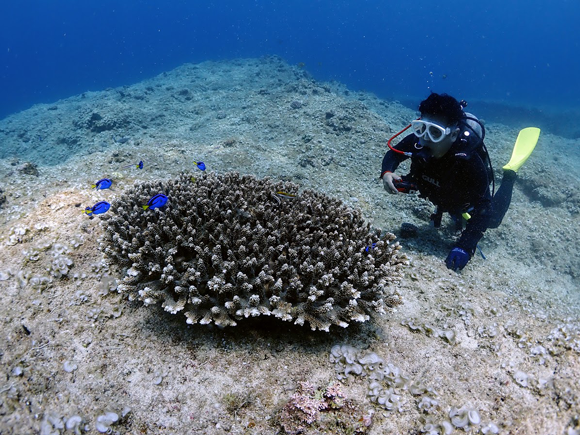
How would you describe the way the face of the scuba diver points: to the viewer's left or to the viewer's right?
to the viewer's left

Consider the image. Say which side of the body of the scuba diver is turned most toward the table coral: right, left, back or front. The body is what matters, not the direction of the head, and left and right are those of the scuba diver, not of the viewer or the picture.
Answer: front

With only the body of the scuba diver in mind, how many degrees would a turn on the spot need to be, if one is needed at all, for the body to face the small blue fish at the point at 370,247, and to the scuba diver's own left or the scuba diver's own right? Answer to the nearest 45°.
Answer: approximately 45° to the scuba diver's own left
